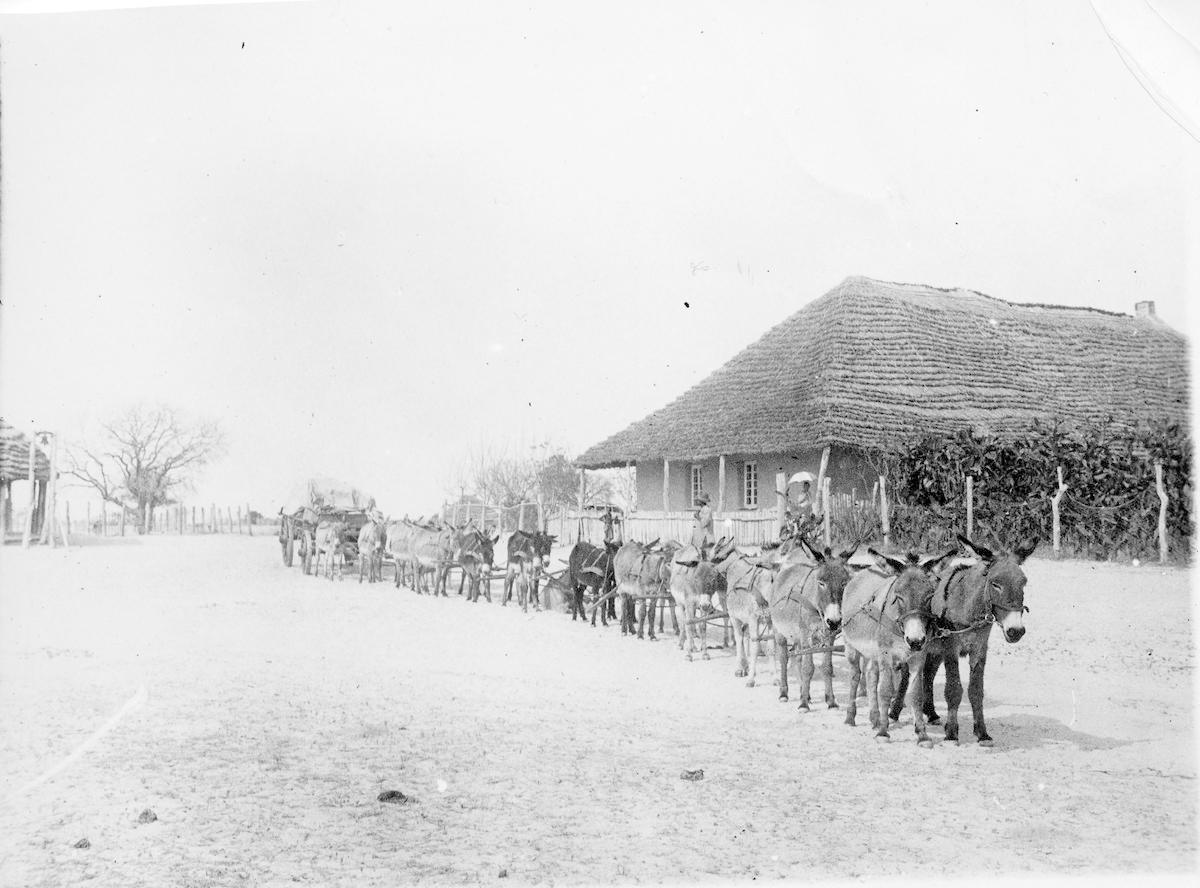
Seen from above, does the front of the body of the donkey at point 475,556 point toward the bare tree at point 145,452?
no

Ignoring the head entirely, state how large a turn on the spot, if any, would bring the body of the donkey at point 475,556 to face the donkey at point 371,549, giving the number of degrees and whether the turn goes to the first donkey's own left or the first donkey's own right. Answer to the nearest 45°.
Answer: approximately 180°

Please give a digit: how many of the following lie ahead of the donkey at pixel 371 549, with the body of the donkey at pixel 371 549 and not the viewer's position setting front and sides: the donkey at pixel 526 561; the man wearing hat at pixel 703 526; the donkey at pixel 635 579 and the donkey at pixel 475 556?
4

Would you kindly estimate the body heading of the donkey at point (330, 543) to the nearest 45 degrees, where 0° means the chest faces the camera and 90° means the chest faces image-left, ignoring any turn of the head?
approximately 315°

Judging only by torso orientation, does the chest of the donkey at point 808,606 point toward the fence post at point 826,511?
no

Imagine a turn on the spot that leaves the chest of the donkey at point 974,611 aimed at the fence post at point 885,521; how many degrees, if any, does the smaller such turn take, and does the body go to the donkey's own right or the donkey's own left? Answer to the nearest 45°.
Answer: approximately 135° to the donkey's own left

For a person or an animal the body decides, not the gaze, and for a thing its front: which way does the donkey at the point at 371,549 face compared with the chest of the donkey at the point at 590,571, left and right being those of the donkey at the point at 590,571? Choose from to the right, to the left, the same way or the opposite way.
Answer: the same way

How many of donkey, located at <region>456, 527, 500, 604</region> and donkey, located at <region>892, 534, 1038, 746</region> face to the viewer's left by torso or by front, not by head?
0

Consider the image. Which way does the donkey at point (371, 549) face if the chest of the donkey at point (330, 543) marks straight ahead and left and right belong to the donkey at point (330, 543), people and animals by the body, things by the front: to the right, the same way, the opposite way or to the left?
the same way

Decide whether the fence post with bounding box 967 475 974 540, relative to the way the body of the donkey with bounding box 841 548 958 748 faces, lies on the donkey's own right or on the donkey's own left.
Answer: on the donkey's own left

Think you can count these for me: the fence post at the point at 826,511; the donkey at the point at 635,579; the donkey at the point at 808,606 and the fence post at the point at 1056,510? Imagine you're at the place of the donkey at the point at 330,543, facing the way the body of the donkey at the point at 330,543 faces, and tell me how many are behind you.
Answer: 0

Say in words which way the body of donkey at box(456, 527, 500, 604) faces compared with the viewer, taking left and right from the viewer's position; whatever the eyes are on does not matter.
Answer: facing the viewer and to the right of the viewer

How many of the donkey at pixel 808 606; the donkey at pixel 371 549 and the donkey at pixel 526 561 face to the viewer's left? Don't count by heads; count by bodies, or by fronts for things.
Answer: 0

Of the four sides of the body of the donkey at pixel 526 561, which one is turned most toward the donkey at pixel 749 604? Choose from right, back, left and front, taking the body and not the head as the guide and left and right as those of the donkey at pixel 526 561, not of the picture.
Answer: front

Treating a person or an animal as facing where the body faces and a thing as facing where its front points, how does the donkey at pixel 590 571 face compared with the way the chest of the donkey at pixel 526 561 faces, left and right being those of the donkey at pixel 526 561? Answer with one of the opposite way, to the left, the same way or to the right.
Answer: the same way

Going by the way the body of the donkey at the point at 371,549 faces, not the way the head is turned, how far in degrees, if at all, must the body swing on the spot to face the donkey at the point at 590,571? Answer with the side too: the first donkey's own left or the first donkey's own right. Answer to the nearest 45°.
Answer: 0° — it already faces it
